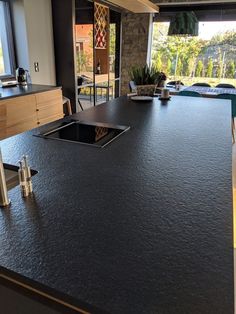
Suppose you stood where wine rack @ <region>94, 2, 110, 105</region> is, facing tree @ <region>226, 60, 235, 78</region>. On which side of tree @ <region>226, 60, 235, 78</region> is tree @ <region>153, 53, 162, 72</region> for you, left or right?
left

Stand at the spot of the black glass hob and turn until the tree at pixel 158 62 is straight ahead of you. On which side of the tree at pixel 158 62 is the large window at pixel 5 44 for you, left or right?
left

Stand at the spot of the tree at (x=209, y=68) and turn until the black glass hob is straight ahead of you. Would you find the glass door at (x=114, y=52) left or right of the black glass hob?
right

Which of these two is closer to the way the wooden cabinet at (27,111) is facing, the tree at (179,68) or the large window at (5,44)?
the tree

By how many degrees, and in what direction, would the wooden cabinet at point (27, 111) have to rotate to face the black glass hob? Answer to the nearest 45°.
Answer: approximately 45° to its right

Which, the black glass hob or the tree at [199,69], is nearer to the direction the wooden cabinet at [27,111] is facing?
the black glass hob

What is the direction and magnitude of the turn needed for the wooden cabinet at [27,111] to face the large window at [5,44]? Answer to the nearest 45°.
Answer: approximately 135° to its left

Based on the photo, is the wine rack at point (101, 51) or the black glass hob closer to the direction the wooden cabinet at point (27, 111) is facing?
the black glass hob

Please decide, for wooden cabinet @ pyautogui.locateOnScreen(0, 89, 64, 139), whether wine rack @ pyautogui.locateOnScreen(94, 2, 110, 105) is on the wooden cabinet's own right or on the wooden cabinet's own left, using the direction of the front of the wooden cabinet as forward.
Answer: on the wooden cabinet's own left

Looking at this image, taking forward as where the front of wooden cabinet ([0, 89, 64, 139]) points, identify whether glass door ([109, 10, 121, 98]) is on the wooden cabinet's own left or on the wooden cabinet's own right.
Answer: on the wooden cabinet's own left

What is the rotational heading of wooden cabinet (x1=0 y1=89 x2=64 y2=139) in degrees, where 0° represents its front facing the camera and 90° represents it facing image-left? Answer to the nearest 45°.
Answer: approximately 315°

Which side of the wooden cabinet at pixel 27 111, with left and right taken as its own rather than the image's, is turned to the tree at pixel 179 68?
left
